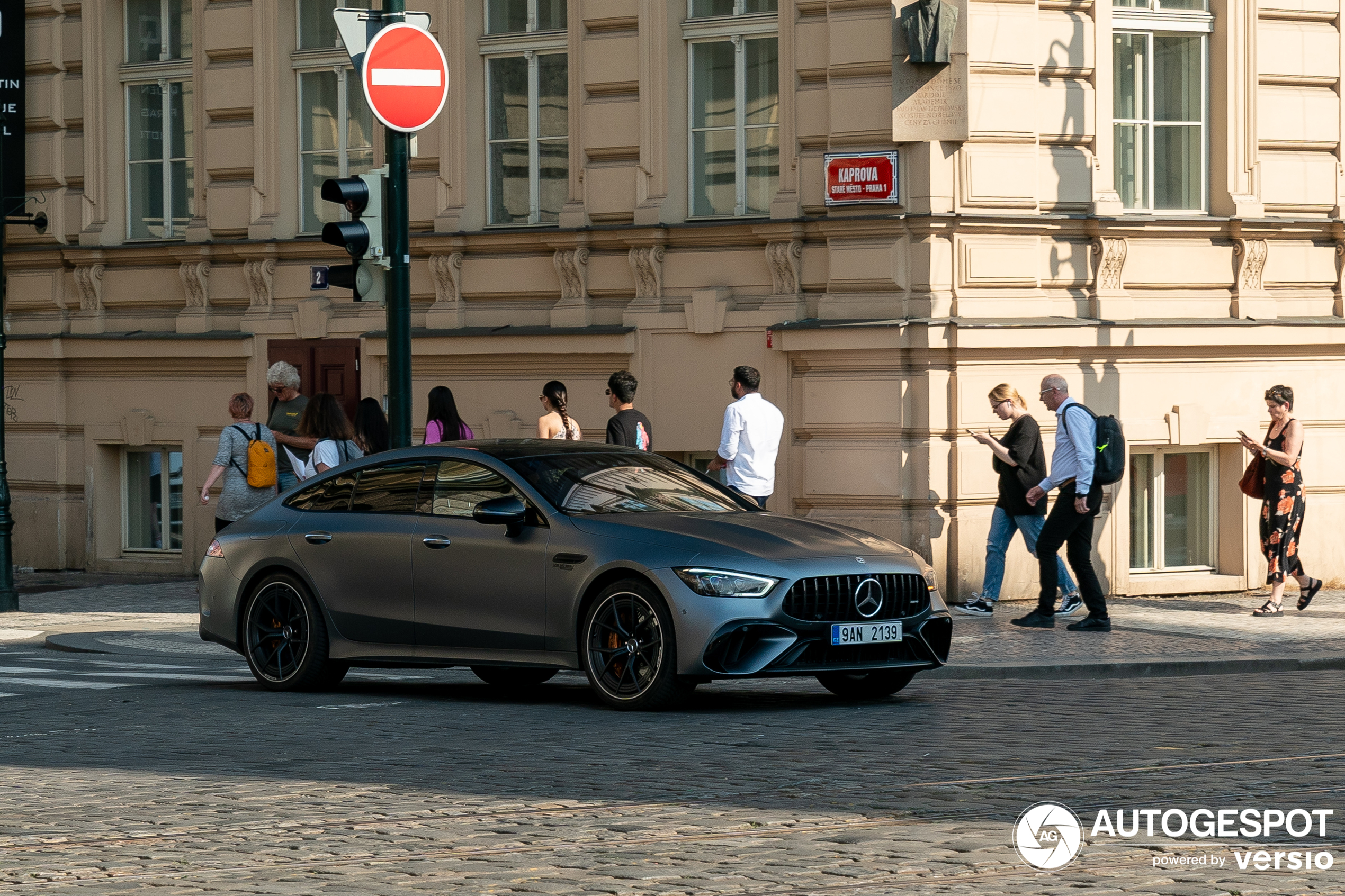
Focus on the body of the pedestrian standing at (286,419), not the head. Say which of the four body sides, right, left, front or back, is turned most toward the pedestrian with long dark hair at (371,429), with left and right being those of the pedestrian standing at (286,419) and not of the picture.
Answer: left

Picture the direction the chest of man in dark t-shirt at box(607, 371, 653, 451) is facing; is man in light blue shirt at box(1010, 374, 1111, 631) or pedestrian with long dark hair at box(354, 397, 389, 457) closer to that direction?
the pedestrian with long dark hair

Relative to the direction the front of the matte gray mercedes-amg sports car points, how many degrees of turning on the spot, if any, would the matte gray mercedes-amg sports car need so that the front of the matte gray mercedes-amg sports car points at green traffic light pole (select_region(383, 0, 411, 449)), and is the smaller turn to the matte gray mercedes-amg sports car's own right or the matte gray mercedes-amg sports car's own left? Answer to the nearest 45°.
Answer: approximately 135° to the matte gray mercedes-amg sports car's own left

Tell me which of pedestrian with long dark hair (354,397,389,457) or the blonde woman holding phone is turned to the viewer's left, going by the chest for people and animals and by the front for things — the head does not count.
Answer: the blonde woman holding phone

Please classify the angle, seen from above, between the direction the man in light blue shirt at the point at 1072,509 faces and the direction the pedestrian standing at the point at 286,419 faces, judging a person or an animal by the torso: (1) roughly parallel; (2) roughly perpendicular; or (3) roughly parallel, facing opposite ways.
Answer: roughly perpendicular

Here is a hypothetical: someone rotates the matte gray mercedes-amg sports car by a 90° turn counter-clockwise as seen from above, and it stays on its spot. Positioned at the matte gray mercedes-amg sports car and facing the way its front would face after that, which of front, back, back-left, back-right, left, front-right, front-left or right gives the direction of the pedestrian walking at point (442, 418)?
front-left

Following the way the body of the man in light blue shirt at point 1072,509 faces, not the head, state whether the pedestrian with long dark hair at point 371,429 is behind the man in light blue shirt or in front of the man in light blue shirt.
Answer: in front

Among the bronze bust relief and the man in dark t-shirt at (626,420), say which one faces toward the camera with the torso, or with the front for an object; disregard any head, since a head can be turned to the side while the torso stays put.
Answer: the bronze bust relief

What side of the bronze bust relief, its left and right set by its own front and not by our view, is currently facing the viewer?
front

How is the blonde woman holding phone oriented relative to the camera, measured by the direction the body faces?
to the viewer's left

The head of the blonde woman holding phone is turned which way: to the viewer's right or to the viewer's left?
to the viewer's left

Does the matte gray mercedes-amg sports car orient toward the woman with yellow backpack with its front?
no

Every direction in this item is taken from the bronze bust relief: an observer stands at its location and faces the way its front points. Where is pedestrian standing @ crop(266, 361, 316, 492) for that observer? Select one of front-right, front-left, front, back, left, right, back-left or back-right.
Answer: right

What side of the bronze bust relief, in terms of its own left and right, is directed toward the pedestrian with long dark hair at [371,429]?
right

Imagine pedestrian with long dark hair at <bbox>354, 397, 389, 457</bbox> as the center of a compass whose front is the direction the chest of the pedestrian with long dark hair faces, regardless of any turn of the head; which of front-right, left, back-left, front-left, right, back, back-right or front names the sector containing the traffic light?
back

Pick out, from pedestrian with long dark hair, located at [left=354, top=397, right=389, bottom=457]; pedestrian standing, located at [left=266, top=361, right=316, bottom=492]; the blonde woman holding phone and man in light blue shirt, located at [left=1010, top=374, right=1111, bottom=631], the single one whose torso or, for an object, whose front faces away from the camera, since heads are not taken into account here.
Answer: pedestrian with long dark hair, located at [left=354, top=397, right=389, bottom=457]

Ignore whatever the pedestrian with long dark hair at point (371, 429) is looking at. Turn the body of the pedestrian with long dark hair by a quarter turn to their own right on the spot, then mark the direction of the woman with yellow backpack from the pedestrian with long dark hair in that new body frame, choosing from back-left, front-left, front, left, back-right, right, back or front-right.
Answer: back

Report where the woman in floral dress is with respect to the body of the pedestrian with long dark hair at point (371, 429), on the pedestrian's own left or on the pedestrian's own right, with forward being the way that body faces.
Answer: on the pedestrian's own right

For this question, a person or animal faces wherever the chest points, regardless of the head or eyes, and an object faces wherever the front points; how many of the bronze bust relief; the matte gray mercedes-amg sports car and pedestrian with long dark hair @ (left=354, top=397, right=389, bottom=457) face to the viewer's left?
0

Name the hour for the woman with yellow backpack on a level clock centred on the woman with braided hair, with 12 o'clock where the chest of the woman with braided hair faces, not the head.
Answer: The woman with yellow backpack is roughly at 10 o'clock from the woman with braided hair.

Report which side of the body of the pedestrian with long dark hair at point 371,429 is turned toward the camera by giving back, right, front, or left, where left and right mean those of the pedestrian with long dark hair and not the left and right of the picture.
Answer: back

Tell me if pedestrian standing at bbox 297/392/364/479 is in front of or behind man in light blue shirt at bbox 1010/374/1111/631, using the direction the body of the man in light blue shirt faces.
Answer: in front

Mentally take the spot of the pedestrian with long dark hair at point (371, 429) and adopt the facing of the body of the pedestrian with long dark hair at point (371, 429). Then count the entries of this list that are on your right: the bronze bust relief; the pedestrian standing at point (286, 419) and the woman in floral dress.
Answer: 2
